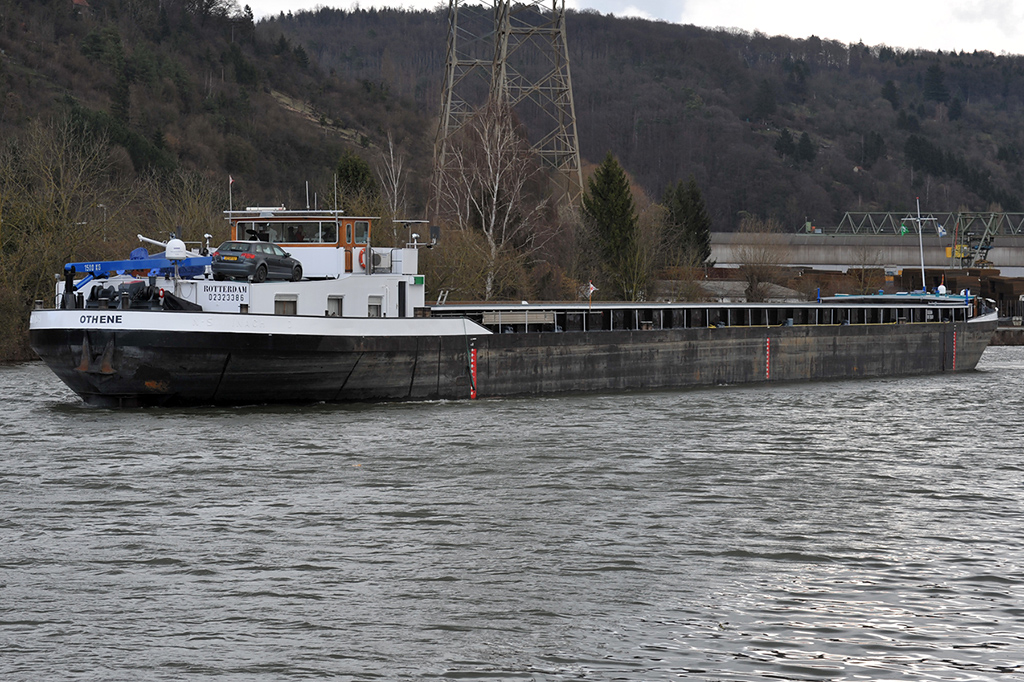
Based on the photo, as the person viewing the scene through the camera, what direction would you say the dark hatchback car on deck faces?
facing away from the viewer and to the right of the viewer

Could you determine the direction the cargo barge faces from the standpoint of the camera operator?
facing away from the viewer and to the right of the viewer
